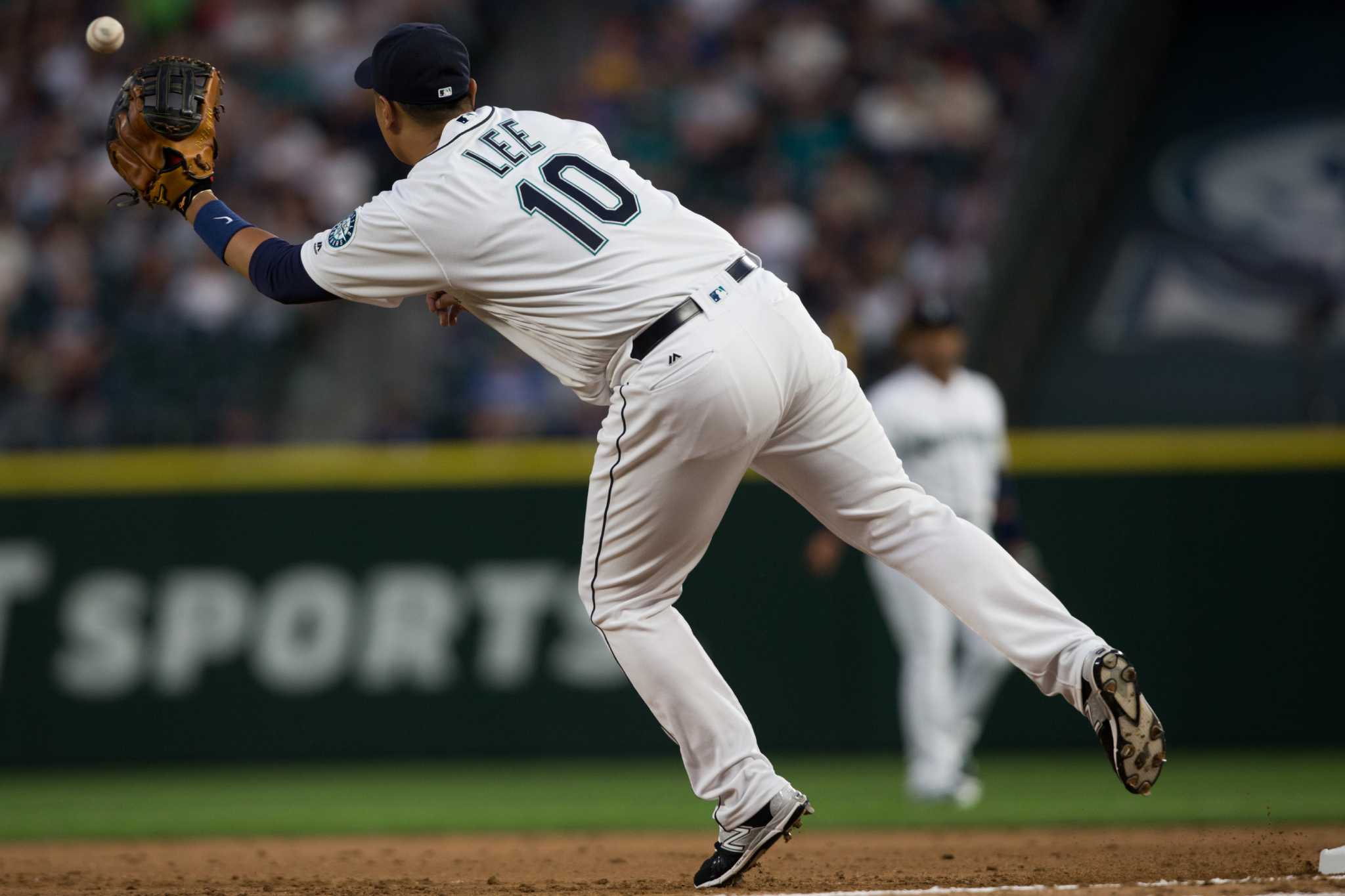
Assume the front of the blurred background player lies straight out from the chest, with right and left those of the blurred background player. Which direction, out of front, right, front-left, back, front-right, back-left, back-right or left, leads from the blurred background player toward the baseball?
front-right

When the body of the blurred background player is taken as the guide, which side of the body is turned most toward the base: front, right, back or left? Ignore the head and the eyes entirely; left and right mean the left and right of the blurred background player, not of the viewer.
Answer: front

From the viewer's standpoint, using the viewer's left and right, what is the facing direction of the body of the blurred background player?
facing the viewer

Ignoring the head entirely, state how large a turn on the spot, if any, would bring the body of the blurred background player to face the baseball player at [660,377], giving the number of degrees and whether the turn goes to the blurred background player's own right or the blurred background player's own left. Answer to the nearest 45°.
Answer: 0° — they already face them

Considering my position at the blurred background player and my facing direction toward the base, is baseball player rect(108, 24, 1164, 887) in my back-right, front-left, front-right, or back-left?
front-right

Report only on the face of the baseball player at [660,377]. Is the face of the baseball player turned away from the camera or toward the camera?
away from the camera

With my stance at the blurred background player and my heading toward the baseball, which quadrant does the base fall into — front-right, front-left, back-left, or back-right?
front-left
